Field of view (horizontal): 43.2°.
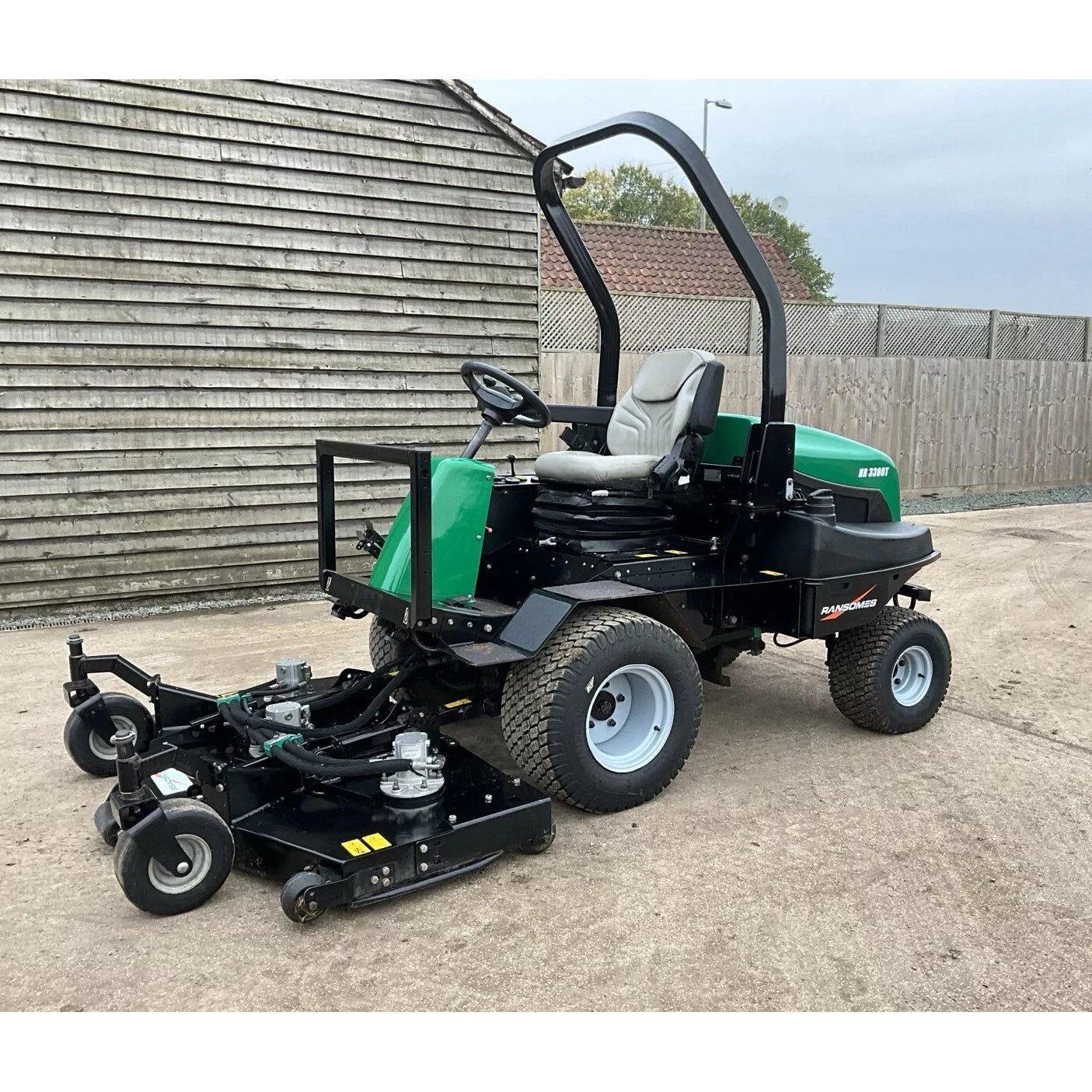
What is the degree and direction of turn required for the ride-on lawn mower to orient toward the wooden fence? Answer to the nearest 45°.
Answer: approximately 180°

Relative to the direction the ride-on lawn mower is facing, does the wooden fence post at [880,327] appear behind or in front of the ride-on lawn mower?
behind

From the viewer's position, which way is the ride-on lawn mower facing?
facing the viewer and to the left of the viewer

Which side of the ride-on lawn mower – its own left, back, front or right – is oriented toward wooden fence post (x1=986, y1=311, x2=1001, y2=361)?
back

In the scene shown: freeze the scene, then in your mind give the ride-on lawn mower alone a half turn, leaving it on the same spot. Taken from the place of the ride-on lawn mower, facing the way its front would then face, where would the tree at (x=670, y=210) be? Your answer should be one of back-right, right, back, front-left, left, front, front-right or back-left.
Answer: front-left

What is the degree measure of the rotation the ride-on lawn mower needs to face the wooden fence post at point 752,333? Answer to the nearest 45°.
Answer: approximately 135° to its right
